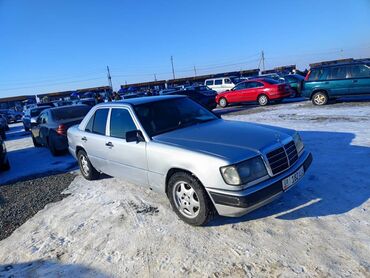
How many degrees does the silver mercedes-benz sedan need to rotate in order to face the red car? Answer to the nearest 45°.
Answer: approximately 135° to its left

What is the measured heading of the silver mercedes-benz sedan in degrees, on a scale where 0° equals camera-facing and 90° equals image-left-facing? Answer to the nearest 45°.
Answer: approximately 315°

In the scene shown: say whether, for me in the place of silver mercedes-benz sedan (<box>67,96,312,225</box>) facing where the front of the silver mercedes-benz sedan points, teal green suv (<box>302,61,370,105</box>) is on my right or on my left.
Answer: on my left

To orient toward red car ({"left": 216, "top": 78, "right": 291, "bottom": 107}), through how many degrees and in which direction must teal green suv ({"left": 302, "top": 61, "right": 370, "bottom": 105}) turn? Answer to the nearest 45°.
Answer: approximately 135° to its left

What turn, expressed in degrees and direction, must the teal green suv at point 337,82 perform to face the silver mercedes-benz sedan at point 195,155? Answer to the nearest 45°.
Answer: approximately 90° to its right

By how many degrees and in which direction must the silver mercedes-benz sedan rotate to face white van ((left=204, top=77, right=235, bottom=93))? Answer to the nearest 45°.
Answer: approximately 135° to its left

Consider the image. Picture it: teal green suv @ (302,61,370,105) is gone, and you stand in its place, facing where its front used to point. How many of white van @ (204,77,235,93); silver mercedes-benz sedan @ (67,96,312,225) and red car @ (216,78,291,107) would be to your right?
1
